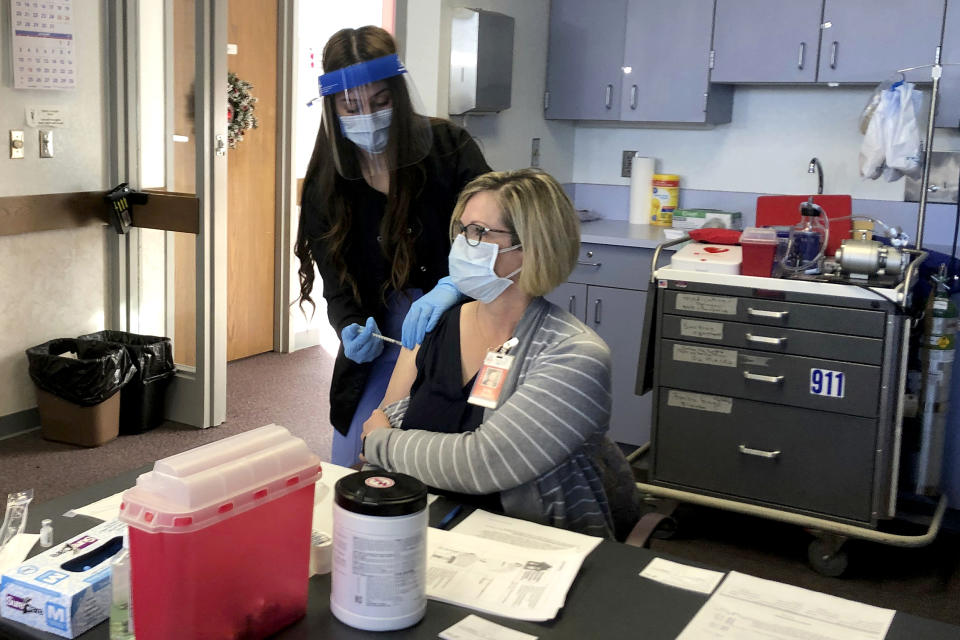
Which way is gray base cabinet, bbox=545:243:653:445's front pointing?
toward the camera

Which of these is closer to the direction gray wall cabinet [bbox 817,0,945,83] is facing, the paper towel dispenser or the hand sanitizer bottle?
the hand sanitizer bottle

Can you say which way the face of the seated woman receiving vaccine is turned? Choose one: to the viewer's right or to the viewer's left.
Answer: to the viewer's left

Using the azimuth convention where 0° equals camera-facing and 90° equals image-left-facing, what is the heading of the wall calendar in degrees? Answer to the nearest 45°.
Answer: approximately 0°

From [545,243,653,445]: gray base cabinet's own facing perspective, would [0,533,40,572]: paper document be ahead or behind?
ahead

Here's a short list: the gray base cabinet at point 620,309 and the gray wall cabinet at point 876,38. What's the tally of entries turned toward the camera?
2

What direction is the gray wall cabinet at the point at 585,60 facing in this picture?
toward the camera

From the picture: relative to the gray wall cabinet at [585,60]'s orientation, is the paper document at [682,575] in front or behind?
in front

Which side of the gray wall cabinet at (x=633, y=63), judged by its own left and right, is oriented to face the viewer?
front
